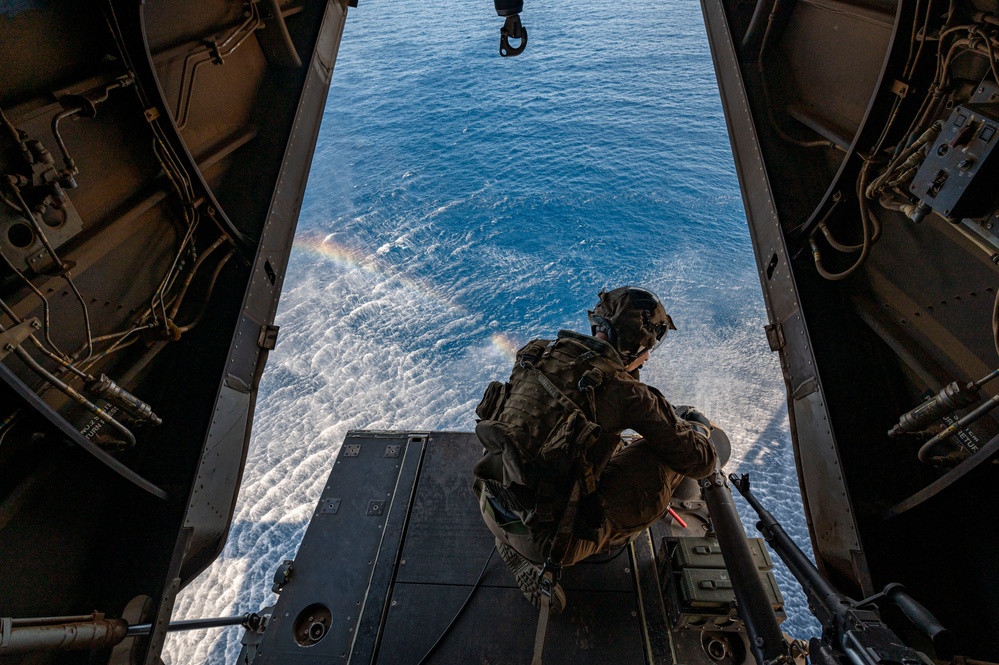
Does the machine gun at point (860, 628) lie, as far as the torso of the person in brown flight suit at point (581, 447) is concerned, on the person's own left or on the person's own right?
on the person's own right

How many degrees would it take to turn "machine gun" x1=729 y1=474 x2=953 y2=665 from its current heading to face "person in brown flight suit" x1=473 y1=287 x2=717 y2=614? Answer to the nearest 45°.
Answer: approximately 45° to its left

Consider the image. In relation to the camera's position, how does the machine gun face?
facing away from the viewer and to the left of the viewer

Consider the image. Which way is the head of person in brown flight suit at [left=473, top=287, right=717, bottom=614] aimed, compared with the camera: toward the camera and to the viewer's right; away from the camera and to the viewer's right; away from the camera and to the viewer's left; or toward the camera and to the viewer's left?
away from the camera and to the viewer's right

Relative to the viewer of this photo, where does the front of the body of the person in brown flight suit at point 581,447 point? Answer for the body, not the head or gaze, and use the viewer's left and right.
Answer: facing away from the viewer and to the right of the viewer
